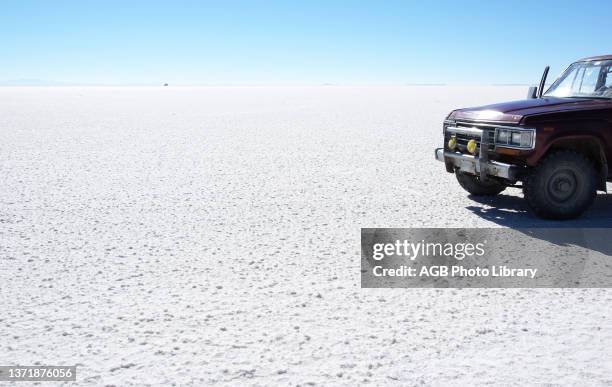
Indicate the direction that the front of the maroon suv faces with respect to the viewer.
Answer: facing the viewer and to the left of the viewer
